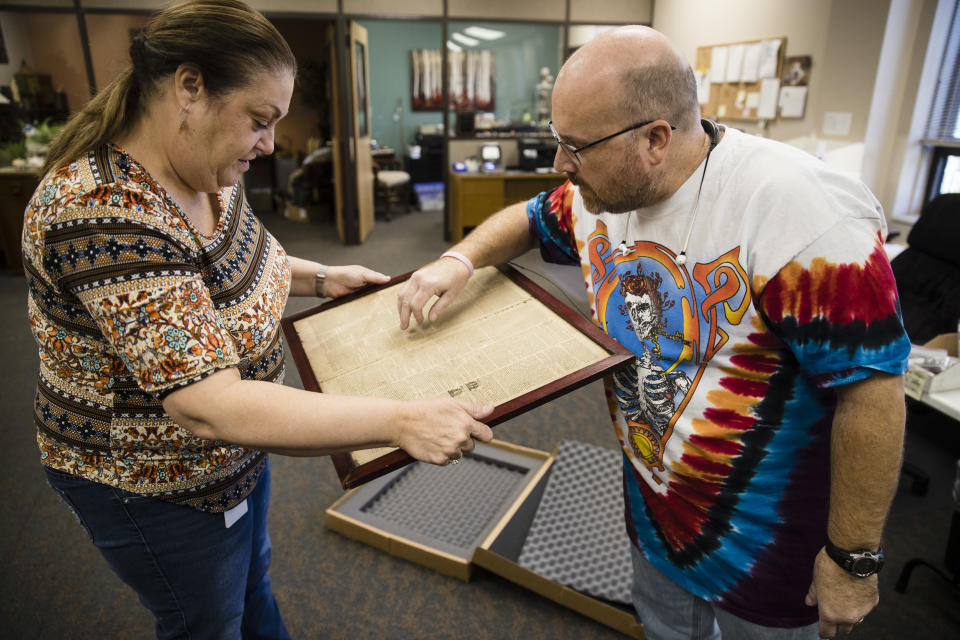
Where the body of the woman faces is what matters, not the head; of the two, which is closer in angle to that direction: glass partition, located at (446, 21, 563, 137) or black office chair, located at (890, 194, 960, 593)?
the black office chair

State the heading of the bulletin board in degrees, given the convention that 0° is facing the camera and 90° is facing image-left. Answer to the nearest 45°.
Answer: approximately 45°

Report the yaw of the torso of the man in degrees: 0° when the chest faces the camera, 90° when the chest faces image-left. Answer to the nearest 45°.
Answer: approximately 45°

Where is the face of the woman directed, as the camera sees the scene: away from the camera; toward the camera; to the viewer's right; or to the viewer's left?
to the viewer's right

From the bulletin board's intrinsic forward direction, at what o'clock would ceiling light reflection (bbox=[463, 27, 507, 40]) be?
The ceiling light reflection is roughly at 3 o'clock from the bulletin board.

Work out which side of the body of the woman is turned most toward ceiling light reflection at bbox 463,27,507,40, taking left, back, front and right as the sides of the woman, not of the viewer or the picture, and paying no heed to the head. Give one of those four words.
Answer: left

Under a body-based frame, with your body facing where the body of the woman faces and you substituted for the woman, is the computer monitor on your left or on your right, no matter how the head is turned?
on your left

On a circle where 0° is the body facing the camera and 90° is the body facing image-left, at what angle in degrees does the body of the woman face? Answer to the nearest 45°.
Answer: approximately 315°
